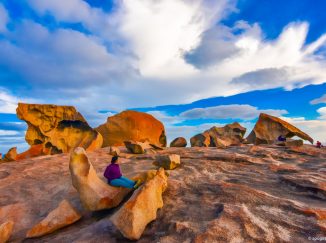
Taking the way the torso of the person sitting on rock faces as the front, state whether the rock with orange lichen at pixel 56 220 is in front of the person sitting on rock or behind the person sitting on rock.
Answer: behind

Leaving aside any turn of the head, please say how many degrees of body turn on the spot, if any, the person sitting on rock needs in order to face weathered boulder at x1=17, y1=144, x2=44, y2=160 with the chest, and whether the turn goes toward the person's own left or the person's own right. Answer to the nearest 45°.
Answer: approximately 135° to the person's own left

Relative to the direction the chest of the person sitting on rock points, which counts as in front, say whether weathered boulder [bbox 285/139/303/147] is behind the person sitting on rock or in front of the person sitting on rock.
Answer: in front

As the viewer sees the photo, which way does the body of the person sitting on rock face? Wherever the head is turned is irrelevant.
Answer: to the viewer's right

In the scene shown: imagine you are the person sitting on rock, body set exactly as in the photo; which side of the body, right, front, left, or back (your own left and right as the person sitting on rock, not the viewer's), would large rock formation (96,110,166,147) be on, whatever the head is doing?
left

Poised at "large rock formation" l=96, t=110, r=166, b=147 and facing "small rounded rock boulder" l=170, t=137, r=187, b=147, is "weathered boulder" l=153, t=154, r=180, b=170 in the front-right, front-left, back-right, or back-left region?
front-right

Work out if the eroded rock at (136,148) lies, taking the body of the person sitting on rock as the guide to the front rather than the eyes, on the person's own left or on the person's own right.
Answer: on the person's own left
